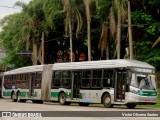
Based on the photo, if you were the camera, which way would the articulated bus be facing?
facing the viewer and to the right of the viewer
